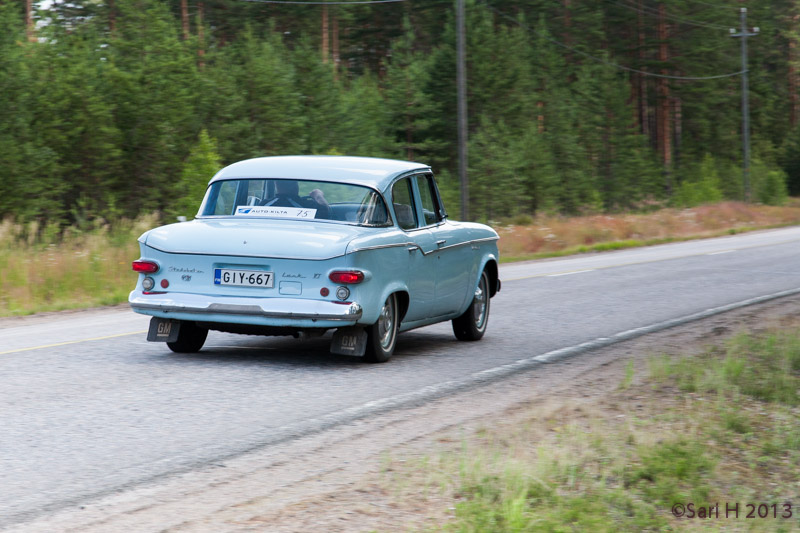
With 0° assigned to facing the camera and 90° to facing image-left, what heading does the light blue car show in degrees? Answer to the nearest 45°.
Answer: approximately 225°

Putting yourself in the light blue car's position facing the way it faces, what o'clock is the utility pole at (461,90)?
The utility pole is roughly at 11 o'clock from the light blue car.
